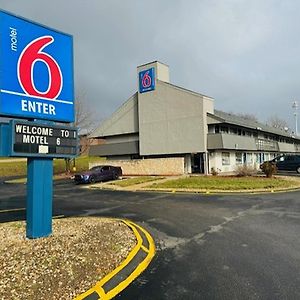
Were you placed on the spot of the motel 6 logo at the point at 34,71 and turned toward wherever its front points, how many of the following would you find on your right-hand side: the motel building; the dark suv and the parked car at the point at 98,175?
0

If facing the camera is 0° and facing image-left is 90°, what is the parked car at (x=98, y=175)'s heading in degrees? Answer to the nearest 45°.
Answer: approximately 45°

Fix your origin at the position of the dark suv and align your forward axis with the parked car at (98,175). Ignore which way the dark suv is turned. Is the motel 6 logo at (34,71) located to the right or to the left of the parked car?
left

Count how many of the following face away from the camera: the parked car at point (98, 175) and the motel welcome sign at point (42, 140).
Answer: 0

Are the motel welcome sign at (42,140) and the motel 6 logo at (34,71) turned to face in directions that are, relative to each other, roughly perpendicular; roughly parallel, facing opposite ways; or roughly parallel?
roughly parallel

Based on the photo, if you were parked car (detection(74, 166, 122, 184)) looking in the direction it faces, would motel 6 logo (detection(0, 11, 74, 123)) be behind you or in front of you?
in front

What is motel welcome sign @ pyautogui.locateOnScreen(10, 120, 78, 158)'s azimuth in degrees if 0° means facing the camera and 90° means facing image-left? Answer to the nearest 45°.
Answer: approximately 315°

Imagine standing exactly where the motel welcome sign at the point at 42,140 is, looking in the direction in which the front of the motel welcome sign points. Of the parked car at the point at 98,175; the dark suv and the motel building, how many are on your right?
0

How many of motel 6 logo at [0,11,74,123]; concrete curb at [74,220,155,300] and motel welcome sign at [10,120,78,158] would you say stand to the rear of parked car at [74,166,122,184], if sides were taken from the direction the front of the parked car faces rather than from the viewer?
0

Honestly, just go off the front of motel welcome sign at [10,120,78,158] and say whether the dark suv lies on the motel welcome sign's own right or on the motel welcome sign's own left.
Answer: on the motel welcome sign's own left

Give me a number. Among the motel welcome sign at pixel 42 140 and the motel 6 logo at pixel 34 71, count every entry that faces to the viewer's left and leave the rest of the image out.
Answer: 0

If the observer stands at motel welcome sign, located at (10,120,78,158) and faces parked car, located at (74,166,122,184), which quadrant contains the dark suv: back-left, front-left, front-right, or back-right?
front-right

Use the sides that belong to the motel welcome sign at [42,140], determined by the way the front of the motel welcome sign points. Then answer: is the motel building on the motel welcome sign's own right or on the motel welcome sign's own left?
on the motel welcome sign's own left

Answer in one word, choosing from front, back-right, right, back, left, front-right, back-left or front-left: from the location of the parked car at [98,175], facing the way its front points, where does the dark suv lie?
back-left

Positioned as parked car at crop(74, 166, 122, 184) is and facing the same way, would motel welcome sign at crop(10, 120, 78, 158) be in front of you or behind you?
in front

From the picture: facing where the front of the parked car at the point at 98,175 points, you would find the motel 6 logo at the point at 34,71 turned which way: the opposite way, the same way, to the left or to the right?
to the left

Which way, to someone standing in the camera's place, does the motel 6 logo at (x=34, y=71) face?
facing the viewer and to the right of the viewer

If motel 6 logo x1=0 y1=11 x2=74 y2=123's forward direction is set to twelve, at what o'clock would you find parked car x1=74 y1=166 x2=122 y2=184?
The parked car is roughly at 8 o'clock from the motel 6 logo.
